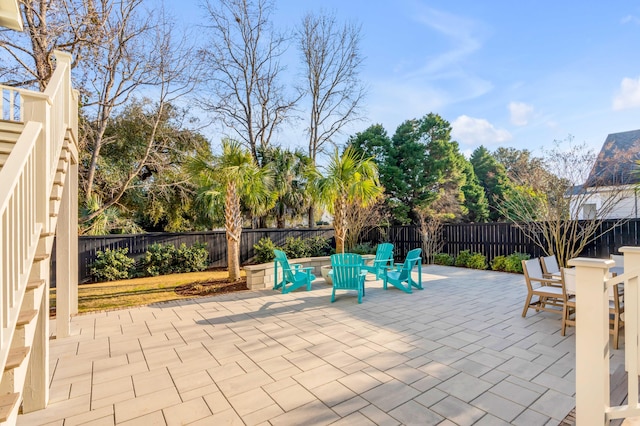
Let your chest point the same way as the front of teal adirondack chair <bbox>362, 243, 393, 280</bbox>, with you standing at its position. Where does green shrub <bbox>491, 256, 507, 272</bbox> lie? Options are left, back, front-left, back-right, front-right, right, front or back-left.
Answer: back

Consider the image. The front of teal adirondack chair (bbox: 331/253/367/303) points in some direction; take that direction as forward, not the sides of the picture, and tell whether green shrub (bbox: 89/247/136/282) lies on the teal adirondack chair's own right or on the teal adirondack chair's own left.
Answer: on the teal adirondack chair's own left

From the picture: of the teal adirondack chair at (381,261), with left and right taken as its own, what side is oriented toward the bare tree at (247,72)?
right

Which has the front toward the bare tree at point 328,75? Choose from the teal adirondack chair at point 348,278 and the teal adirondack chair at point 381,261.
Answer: the teal adirondack chair at point 348,278

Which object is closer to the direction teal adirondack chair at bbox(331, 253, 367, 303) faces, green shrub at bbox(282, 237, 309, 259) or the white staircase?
the green shrub

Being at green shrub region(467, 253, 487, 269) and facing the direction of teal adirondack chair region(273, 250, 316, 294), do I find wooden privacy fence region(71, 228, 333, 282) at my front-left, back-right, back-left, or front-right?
front-right

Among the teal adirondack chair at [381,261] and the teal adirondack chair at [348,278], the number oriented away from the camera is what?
1

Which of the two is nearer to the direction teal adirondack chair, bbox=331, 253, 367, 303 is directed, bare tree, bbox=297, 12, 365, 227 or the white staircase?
the bare tree

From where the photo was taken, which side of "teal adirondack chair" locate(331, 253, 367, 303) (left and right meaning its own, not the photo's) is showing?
back

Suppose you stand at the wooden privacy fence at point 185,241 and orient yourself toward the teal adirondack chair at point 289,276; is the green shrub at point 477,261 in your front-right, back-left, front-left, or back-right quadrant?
front-left

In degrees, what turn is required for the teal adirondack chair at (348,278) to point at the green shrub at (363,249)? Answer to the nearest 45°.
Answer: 0° — it already faces it

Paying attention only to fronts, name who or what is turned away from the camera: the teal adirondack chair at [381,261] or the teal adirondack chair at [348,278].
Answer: the teal adirondack chair at [348,278]

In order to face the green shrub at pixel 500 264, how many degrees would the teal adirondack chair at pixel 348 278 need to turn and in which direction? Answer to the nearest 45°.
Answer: approximately 45° to its right
